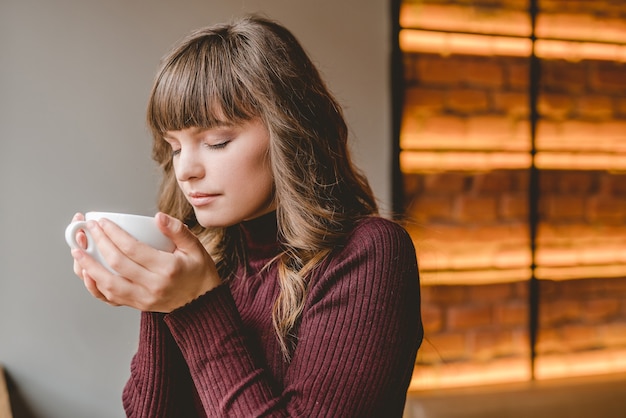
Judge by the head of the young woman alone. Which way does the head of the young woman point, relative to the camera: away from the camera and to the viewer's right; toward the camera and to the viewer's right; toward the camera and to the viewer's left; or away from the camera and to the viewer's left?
toward the camera and to the viewer's left

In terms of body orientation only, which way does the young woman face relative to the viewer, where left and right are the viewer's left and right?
facing the viewer and to the left of the viewer
